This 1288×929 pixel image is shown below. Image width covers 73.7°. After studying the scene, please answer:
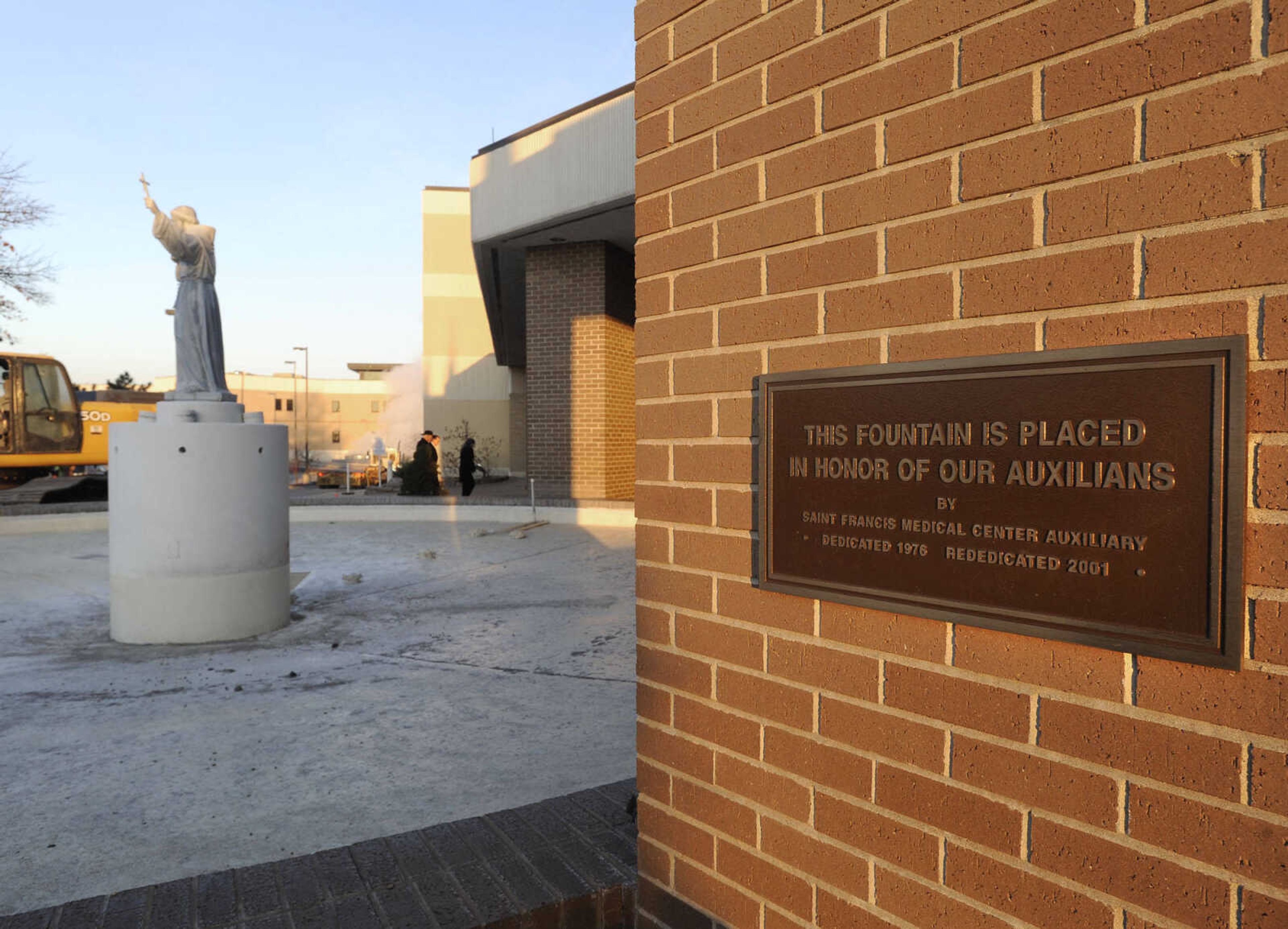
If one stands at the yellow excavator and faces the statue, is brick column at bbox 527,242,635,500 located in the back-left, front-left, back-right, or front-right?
front-left

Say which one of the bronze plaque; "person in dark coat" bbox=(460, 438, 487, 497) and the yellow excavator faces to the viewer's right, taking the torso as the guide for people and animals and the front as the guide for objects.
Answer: the person in dark coat

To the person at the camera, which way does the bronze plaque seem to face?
facing the viewer and to the left of the viewer

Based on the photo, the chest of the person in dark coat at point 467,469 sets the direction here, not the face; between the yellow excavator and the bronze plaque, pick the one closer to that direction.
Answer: the bronze plaque

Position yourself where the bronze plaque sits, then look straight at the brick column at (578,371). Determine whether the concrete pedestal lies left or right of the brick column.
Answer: left

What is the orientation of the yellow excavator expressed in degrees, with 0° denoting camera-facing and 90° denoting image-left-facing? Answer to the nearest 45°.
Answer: approximately 90°

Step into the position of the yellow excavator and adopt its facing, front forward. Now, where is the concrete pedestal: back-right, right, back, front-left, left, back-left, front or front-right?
left

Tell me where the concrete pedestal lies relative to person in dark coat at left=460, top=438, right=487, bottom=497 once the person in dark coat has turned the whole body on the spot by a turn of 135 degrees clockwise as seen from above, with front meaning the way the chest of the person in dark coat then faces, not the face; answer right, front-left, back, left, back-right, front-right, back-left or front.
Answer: front-left

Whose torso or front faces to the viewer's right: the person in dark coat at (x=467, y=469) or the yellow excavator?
the person in dark coat

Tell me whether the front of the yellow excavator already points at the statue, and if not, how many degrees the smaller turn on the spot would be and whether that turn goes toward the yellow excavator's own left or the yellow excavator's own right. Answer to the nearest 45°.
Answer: approximately 90° to the yellow excavator's own left

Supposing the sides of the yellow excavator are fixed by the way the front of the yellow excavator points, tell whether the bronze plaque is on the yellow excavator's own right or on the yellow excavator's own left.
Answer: on the yellow excavator's own left

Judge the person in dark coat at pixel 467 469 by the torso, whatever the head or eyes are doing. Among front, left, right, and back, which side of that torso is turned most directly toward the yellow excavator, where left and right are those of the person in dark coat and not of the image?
back

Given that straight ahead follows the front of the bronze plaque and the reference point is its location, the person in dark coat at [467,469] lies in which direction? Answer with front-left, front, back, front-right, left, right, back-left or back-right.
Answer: right
